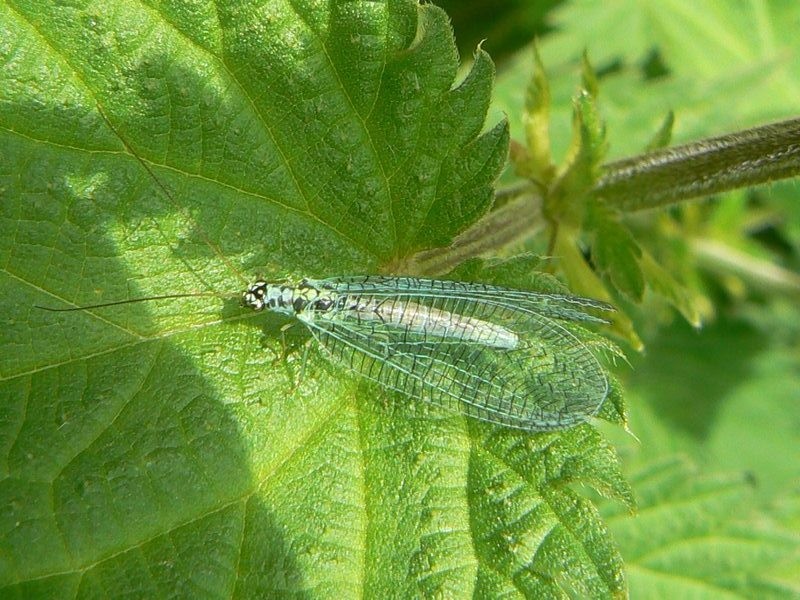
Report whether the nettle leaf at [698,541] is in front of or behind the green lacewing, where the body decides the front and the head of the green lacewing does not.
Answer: behind

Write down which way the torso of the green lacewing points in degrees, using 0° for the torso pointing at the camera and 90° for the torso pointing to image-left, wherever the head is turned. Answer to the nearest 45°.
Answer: approximately 90°
